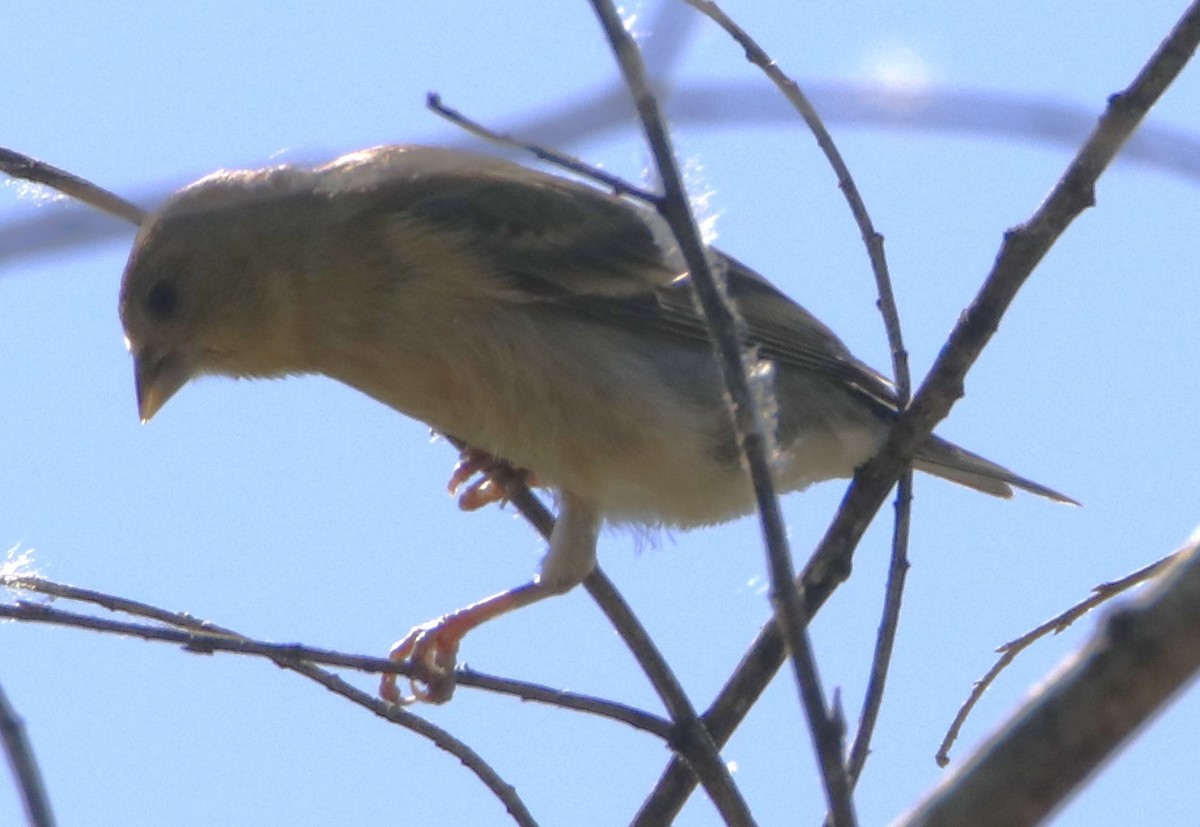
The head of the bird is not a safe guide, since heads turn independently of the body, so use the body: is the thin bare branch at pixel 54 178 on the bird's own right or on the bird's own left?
on the bird's own right

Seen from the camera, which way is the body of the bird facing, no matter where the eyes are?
to the viewer's left
